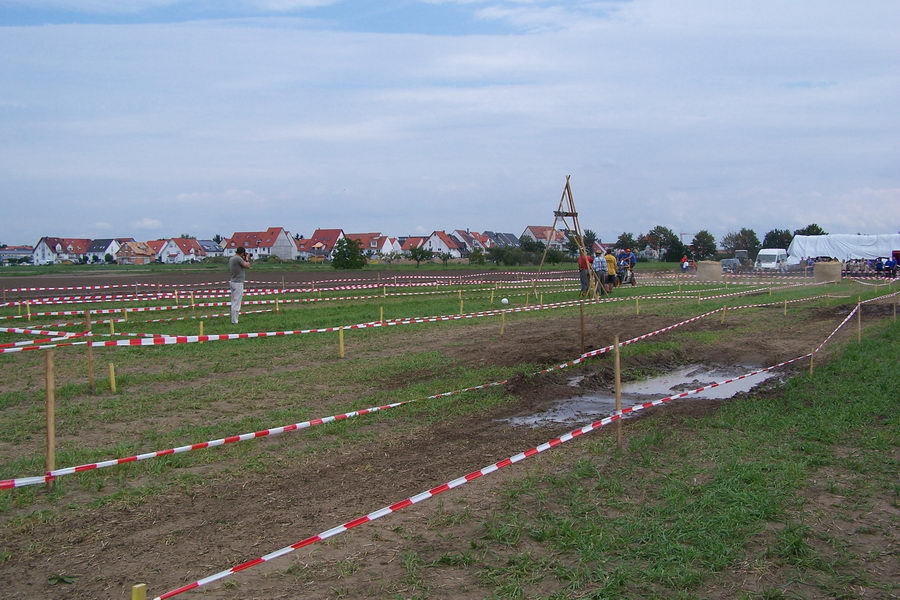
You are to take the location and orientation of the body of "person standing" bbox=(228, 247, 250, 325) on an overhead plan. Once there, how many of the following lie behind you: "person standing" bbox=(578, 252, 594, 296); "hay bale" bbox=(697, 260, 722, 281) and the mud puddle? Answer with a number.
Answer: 0

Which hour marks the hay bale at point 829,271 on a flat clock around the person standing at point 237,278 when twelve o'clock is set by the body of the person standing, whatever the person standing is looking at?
The hay bale is roughly at 11 o'clock from the person standing.

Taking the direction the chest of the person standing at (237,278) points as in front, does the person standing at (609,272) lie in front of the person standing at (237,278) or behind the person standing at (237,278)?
in front

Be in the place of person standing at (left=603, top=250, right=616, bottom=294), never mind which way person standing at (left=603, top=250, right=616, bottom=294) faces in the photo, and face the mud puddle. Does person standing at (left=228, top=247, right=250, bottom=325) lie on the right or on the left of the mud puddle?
right

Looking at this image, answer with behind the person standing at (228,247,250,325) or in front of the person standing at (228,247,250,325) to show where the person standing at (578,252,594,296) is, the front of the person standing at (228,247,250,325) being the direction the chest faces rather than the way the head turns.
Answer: in front
